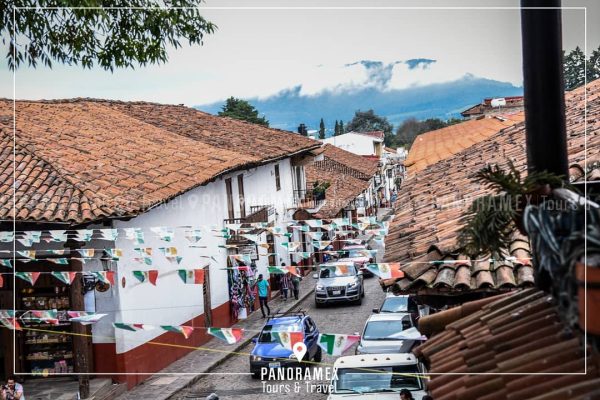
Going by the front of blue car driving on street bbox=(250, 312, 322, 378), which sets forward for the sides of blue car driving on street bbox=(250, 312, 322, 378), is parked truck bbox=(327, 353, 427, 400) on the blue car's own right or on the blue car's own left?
on the blue car's own left

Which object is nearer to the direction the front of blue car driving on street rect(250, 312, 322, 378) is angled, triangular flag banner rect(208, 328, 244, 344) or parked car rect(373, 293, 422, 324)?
the triangular flag banner

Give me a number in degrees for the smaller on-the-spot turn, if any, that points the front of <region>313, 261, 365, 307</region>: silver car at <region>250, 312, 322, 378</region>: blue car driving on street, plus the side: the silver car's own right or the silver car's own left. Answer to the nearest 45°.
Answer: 0° — it already faces it

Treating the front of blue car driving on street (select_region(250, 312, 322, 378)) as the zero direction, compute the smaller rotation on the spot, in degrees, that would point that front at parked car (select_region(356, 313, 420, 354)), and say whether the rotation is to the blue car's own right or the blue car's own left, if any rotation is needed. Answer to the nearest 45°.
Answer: approximately 135° to the blue car's own left

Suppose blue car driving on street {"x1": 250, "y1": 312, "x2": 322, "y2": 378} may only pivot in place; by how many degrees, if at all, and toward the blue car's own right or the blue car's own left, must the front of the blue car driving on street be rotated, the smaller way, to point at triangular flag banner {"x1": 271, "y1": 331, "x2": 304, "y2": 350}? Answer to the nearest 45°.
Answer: approximately 45° to the blue car's own left

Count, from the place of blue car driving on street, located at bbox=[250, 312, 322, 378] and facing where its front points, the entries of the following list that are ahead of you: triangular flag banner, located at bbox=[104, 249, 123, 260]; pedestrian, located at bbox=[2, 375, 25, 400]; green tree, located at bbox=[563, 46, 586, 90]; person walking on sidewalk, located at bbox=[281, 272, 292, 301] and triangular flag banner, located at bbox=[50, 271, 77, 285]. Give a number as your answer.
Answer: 3
